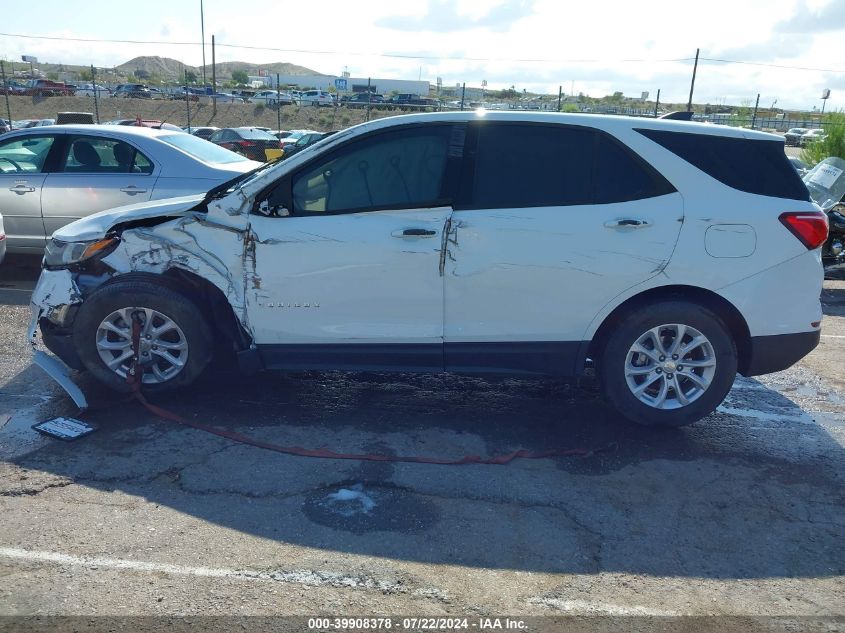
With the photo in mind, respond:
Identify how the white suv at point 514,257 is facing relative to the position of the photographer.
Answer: facing to the left of the viewer

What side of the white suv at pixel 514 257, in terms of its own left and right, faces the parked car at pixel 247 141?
right

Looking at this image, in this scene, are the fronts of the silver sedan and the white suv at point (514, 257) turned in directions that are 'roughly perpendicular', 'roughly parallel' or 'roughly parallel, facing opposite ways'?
roughly parallel

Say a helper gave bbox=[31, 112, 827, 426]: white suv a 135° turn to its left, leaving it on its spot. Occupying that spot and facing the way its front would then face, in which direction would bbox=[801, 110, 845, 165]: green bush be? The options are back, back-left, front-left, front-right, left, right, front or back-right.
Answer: left

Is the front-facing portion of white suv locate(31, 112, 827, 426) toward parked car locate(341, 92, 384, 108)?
no

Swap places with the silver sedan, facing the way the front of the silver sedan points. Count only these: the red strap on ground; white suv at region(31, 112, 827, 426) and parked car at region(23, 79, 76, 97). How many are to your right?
1

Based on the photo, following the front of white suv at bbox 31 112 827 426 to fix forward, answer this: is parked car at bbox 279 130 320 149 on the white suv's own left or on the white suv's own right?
on the white suv's own right

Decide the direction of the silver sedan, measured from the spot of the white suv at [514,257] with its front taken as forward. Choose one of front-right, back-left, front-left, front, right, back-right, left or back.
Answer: front-right

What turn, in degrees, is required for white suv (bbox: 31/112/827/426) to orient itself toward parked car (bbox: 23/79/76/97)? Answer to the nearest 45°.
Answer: approximately 45° to its right

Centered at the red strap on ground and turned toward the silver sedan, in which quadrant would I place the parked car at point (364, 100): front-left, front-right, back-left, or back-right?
front-right

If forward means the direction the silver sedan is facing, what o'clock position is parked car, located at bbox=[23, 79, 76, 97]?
The parked car is roughly at 3 o'clock from the silver sedan.
